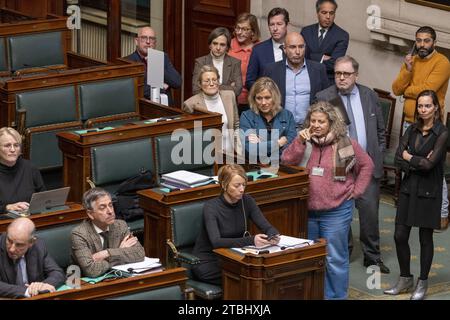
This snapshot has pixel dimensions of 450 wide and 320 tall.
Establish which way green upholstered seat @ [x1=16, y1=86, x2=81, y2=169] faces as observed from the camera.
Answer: facing the viewer and to the right of the viewer

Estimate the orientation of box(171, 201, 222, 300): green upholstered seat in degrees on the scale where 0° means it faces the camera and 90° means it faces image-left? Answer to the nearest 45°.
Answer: approximately 315°

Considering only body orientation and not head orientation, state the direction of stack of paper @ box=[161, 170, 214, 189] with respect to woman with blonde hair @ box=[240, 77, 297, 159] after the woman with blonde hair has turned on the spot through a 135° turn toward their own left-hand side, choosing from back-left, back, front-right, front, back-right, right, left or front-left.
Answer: back

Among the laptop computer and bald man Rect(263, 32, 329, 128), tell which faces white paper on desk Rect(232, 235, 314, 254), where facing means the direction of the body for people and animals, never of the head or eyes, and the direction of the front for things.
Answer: the bald man

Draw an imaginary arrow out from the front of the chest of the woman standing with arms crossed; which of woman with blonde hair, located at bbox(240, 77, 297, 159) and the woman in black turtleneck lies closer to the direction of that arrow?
the woman in black turtleneck

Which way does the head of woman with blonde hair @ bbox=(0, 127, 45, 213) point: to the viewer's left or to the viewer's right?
to the viewer's right

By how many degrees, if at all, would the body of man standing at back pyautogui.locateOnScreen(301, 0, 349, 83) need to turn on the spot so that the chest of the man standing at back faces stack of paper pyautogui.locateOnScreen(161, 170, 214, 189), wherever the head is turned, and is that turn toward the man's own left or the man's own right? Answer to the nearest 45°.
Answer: approximately 45° to the man's own right

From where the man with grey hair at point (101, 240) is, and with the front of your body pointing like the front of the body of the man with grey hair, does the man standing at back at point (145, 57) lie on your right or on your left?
on your left

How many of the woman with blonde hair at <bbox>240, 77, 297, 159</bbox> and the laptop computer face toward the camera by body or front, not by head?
1

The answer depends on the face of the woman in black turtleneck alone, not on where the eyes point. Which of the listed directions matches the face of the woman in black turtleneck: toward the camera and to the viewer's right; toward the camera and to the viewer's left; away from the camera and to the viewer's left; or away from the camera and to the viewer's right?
toward the camera and to the viewer's right

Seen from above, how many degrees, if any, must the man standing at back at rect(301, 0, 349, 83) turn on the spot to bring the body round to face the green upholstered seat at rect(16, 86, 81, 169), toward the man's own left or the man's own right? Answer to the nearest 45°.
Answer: approximately 90° to the man's own right

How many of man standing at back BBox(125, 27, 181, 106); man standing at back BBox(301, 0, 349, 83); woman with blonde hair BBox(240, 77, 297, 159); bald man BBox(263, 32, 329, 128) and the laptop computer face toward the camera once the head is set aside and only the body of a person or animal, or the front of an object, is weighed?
4

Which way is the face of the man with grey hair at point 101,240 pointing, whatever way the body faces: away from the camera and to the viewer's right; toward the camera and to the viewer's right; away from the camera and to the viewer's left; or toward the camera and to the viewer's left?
toward the camera and to the viewer's right

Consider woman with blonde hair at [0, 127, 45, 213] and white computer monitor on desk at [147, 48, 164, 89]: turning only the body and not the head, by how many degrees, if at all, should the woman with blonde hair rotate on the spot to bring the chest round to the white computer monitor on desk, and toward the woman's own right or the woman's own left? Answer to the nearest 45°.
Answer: approximately 90° to the woman's own left

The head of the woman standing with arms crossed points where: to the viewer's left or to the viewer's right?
to the viewer's left

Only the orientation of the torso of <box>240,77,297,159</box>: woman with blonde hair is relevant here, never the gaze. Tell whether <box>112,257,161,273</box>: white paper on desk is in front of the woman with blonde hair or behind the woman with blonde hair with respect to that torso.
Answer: in front
